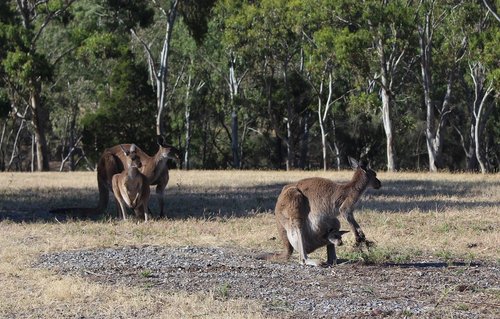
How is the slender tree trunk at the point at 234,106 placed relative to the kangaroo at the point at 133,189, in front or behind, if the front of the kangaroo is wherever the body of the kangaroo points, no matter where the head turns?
behind

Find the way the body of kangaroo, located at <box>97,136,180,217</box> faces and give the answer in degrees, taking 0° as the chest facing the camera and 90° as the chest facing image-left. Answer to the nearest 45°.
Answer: approximately 270°

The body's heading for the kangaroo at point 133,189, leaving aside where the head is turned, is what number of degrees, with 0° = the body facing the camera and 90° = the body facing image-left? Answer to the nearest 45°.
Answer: approximately 0°

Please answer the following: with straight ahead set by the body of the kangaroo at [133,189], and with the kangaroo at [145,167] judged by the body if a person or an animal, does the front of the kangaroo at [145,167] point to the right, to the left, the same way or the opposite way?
to the left

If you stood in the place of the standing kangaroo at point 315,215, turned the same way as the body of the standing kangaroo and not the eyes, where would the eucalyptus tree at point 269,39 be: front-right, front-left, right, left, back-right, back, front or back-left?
left

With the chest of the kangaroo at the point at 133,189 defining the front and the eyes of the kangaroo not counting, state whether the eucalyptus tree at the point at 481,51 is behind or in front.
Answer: behind

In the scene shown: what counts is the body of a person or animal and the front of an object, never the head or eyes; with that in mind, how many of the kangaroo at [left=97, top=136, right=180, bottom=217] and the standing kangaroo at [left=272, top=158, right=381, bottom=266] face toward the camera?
0

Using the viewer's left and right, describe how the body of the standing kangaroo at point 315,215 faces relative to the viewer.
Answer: facing to the right of the viewer

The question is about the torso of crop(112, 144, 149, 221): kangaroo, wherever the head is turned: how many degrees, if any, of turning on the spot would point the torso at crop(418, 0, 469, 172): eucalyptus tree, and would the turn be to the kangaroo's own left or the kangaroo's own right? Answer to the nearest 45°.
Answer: approximately 135° to the kangaroo's own left

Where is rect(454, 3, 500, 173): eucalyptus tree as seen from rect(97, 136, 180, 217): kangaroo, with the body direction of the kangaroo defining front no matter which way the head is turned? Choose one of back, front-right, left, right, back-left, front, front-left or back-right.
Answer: front-left

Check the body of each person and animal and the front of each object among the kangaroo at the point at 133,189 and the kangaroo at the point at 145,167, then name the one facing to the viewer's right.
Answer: the kangaroo at the point at 145,167

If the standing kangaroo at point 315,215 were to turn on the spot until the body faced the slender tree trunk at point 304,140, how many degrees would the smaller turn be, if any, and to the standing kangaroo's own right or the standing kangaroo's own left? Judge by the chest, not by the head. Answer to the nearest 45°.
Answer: approximately 90° to the standing kangaroo's own left

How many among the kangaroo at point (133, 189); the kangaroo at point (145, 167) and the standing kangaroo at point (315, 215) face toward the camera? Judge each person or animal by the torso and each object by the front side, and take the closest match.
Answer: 1

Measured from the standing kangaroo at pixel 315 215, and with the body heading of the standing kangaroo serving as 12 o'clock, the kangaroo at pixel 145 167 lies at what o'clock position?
The kangaroo is roughly at 8 o'clock from the standing kangaroo.
